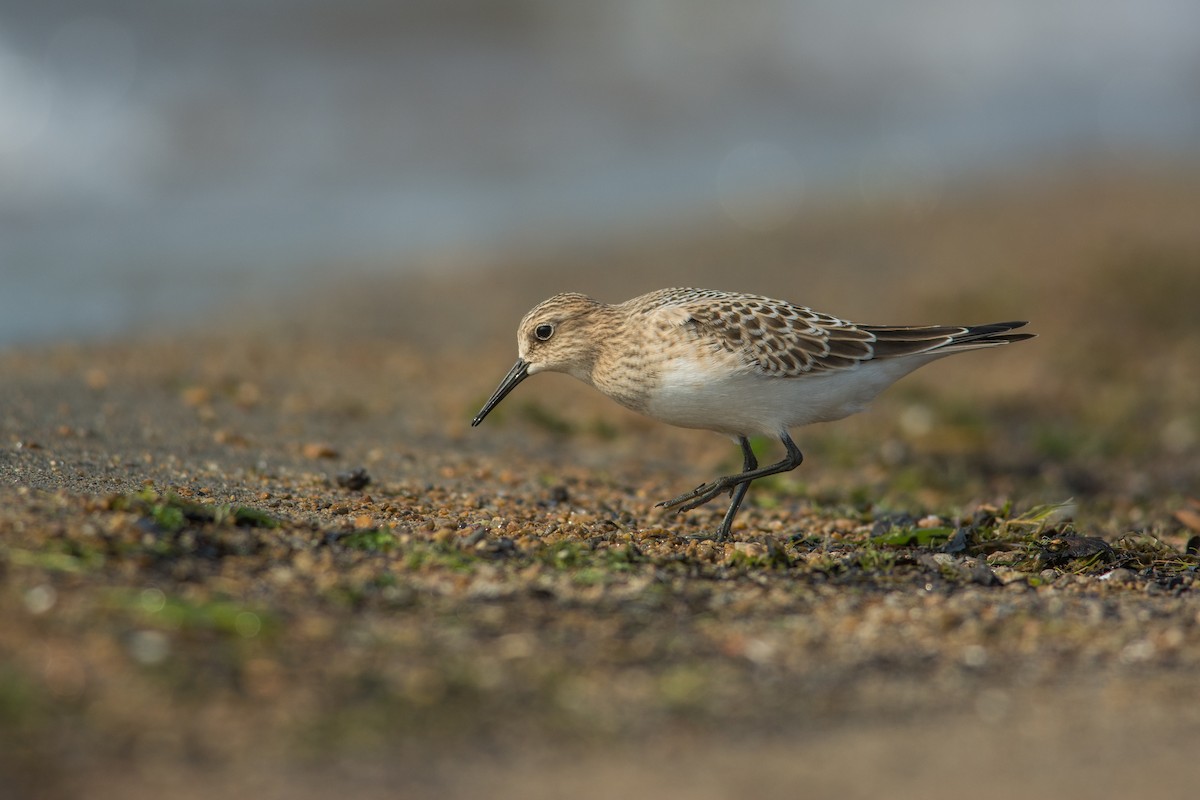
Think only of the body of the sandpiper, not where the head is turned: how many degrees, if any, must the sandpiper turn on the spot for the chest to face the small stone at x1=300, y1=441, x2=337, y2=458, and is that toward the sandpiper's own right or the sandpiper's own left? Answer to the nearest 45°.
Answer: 0° — it already faces it

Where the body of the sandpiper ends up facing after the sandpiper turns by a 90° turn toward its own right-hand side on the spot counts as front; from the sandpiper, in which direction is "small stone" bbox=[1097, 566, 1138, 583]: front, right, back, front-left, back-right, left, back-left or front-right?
back-right

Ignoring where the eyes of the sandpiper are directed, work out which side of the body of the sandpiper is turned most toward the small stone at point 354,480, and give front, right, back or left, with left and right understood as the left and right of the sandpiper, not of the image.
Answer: front

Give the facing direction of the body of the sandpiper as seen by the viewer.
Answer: to the viewer's left

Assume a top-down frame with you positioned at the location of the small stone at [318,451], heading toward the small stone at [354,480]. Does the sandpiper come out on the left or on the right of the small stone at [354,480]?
left
